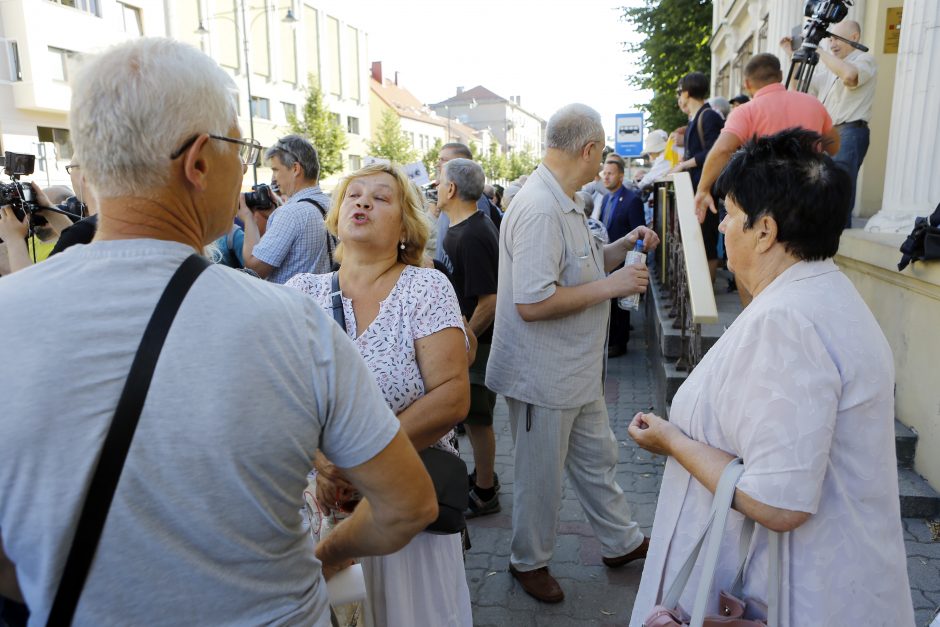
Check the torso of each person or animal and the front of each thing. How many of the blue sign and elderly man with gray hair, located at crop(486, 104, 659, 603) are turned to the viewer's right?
1

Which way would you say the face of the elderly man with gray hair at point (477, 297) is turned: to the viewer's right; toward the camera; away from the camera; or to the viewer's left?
to the viewer's left

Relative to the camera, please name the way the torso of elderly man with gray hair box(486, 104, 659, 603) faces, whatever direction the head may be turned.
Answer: to the viewer's right

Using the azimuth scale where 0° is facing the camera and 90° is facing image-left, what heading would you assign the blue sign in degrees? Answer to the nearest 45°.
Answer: approximately 0°

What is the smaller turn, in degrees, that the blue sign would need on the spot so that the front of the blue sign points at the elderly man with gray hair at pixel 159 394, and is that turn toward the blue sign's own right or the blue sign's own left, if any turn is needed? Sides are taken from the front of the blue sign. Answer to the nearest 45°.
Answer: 0° — it already faces them

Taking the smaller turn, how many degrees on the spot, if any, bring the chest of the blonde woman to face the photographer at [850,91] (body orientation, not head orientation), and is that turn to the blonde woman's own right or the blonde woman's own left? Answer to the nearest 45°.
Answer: approximately 180°

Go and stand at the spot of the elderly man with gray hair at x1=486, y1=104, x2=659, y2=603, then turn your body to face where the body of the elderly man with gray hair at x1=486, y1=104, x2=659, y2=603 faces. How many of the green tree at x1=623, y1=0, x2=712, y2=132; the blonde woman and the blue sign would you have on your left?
2

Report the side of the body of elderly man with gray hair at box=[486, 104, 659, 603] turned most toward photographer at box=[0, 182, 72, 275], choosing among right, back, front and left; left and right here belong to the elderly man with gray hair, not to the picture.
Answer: back

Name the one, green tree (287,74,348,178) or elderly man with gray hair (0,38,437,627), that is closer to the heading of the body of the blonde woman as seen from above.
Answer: the elderly man with gray hair

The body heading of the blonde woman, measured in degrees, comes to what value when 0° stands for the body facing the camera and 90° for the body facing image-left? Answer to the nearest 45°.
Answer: approximately 45°

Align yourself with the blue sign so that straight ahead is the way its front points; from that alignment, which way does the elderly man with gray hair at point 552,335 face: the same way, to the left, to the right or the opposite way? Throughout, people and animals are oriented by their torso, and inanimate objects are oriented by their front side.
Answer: to the left
